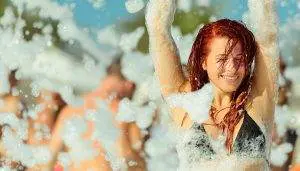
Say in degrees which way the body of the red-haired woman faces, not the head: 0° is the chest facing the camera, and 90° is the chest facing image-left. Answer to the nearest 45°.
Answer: approximately 0°
